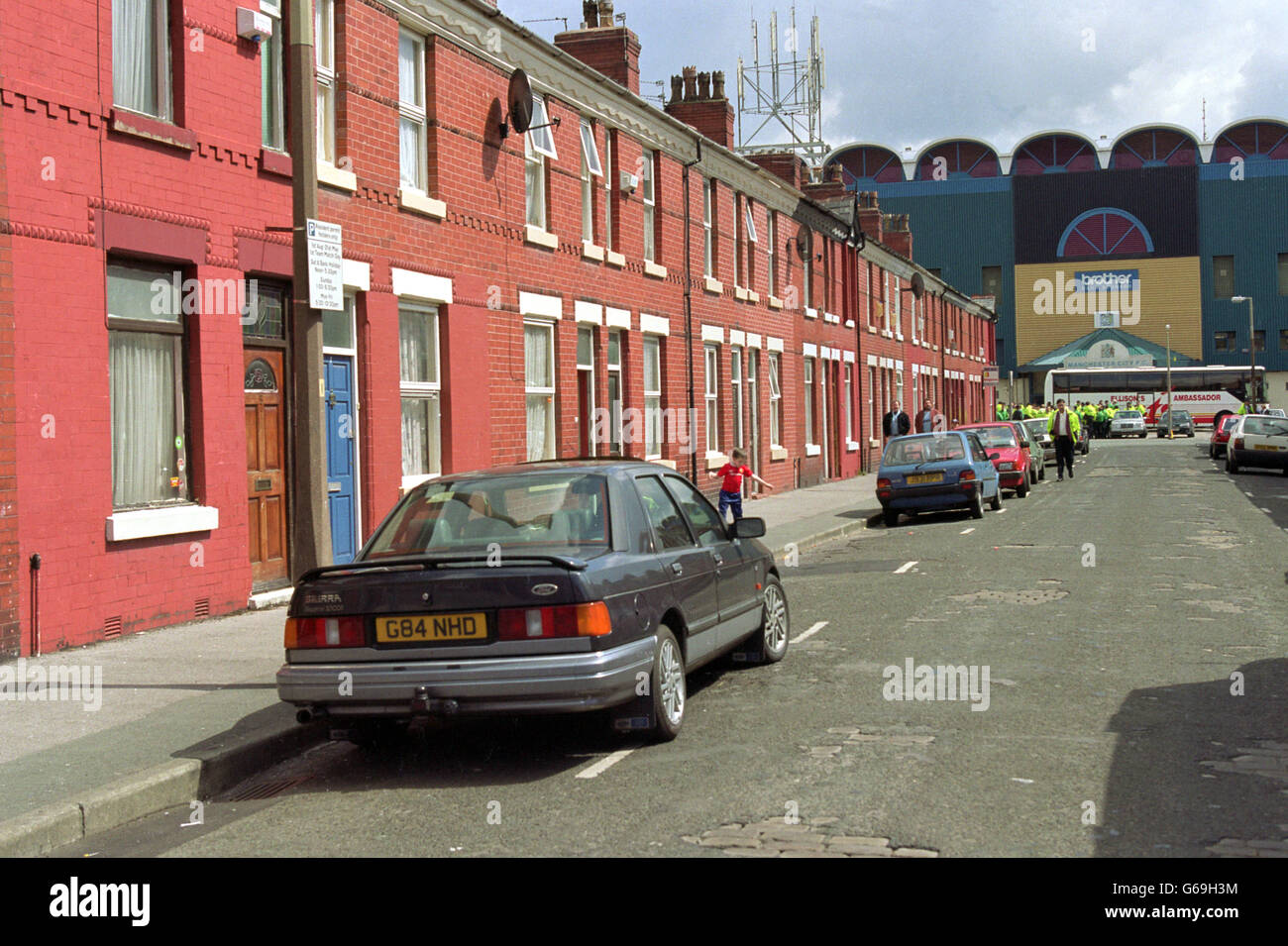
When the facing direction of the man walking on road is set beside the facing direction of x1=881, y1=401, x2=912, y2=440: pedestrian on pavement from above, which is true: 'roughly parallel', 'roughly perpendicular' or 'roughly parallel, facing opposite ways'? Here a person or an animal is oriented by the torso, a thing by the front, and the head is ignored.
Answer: roughly parallel

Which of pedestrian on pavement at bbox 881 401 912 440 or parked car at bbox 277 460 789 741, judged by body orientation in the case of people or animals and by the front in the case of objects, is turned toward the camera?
the pedestrian on pavement

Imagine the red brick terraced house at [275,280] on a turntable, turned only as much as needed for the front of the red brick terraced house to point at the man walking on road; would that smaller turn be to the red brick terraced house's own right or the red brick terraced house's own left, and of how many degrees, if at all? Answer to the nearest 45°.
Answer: approximately 90° to the red brick terraced house's own left

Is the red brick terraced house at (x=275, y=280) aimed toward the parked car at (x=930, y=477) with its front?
no

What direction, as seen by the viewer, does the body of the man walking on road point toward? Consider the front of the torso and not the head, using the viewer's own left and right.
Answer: facing the viewer

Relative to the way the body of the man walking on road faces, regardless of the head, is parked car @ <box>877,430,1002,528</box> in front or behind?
in front

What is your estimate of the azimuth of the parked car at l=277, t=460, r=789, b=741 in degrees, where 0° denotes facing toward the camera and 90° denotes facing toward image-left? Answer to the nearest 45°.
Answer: approximately 225°

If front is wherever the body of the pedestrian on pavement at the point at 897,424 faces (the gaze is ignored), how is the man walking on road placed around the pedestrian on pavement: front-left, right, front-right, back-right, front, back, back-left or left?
left

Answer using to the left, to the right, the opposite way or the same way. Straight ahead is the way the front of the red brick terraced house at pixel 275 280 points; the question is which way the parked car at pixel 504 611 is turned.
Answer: to the left

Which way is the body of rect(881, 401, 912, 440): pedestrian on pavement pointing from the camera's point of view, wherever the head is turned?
toward the camera

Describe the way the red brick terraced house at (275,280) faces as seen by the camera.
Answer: facing the viewer and to the right of the viewer

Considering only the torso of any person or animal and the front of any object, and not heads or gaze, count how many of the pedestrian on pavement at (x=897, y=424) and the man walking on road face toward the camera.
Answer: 2

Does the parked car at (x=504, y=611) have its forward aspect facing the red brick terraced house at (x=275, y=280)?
no

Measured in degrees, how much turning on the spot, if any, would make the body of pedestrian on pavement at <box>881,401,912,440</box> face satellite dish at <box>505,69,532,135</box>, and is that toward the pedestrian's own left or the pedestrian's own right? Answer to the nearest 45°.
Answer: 0° — they already face it

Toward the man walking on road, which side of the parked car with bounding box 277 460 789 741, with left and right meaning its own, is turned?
front

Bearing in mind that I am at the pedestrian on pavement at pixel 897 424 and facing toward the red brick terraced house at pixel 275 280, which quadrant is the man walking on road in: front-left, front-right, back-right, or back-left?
back-left

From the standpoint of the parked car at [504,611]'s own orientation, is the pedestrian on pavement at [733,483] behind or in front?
in front

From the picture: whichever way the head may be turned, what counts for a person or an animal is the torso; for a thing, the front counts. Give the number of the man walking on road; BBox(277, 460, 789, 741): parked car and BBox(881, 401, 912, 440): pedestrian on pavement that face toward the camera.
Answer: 2

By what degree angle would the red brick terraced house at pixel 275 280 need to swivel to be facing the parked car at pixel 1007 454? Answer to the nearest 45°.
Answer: approximately 90° to its left

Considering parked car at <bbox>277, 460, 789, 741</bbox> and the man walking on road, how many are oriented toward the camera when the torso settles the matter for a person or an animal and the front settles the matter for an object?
1
